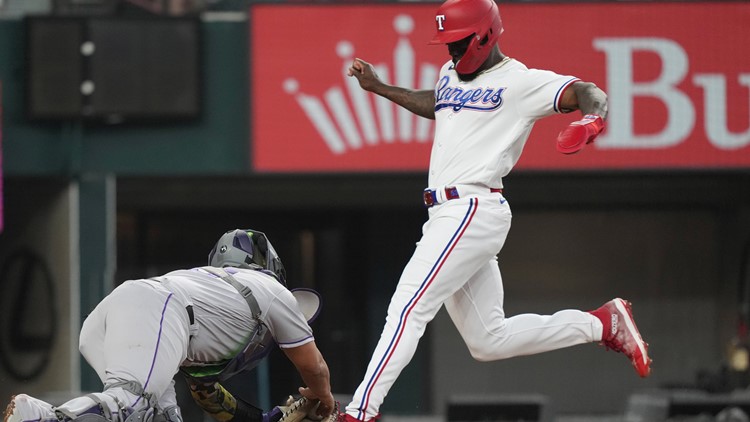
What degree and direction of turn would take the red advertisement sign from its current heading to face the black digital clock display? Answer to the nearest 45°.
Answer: approximately 90° to its right

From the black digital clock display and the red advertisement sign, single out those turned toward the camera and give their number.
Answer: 2

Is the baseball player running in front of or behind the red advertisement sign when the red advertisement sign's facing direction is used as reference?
in front

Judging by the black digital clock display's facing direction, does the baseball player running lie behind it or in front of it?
in front

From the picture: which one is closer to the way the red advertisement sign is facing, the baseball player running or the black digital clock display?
the baseball player running

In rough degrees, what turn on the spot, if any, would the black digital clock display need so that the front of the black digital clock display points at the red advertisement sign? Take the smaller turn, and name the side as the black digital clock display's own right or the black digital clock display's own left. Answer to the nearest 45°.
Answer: approximately 90° to the black digital clock display's own left
